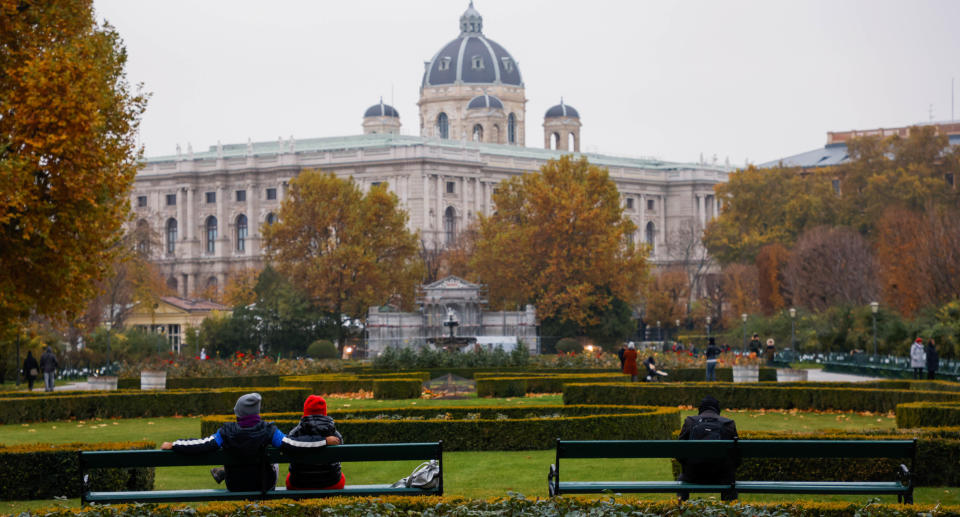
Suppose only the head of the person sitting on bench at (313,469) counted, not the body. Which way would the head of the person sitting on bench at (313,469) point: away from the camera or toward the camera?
away from the camera

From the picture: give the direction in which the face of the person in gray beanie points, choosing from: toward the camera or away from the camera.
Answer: away from the camera

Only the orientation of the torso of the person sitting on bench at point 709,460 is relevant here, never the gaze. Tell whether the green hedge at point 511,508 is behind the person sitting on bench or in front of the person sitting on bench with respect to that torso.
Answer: behind

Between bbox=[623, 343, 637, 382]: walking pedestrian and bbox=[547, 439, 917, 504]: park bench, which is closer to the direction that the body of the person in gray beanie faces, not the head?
the walking pedestrian

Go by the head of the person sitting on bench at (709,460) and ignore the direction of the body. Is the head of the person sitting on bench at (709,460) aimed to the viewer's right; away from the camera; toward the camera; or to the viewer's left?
away from the camera

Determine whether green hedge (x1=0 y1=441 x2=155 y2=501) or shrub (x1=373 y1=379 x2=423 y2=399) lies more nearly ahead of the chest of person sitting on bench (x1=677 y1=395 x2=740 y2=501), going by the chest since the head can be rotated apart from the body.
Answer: the shrub

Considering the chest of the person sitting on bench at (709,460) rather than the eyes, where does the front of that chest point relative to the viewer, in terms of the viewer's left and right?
facing away from the viewer

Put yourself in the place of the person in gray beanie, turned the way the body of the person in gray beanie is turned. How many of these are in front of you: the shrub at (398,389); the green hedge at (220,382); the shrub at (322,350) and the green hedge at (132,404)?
4

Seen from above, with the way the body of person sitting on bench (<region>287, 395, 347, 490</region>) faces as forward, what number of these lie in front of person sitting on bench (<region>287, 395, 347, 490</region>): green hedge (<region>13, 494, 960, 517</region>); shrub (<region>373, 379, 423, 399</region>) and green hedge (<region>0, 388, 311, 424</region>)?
2

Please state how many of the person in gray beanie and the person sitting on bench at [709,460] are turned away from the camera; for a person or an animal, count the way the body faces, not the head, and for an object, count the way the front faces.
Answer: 2

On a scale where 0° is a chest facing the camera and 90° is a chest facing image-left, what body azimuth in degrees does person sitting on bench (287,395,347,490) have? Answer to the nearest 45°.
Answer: approximately 180°

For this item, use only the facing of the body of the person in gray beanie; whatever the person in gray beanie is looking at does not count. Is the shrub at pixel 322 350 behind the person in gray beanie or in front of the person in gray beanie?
in front

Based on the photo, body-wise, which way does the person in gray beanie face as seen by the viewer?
away from the camera

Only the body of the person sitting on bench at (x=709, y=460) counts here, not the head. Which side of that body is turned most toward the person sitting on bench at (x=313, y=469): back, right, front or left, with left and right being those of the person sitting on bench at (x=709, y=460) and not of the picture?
left

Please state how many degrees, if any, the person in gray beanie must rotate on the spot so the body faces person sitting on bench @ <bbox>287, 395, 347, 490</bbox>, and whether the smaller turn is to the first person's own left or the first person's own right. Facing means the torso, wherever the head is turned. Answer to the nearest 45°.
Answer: approximately 90° to the first person's own right

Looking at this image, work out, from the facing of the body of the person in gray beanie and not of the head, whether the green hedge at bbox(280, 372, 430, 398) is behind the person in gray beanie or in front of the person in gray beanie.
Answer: in front

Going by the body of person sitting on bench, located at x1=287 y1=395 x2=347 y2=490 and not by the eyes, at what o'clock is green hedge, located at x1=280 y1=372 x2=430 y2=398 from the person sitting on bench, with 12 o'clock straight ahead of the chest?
The green hedge is roughly at 12 o'clock from the person sitting on bench.

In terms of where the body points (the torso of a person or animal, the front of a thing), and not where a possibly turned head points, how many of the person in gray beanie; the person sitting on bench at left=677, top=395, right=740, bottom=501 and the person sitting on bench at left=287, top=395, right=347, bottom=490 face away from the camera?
3
